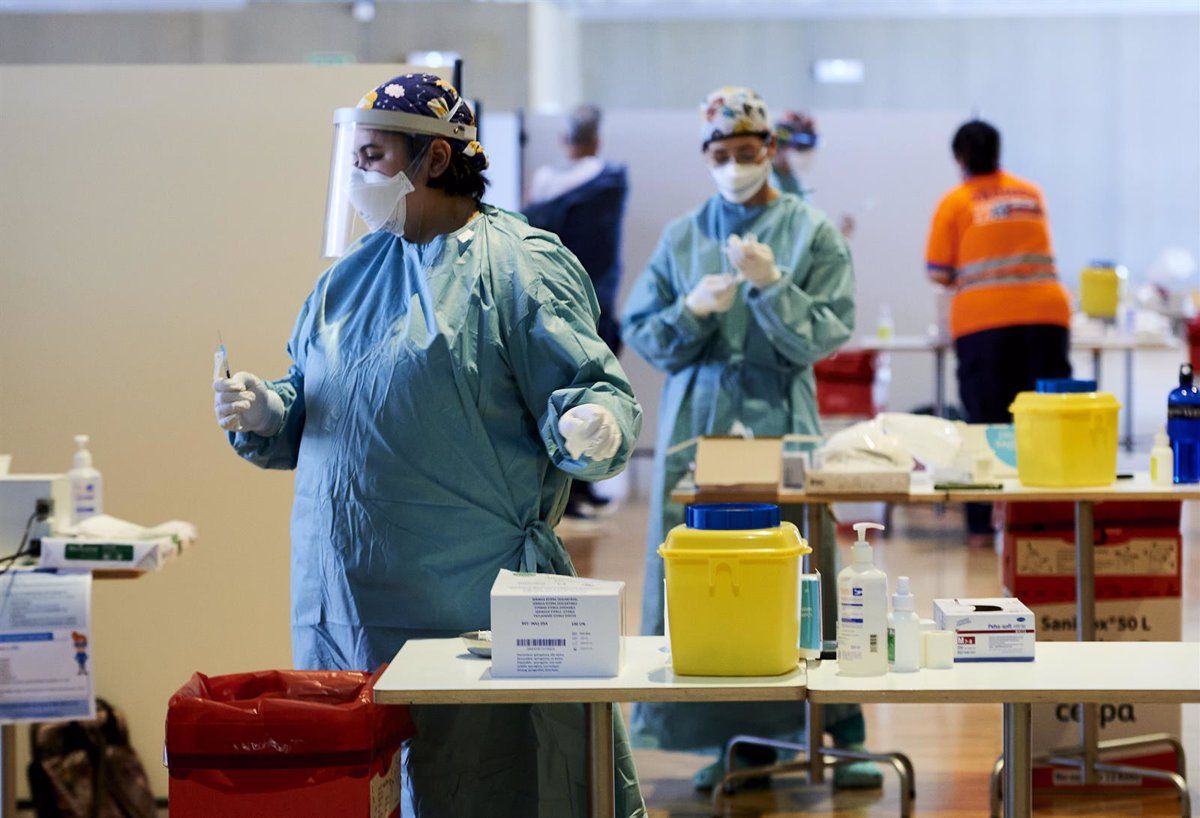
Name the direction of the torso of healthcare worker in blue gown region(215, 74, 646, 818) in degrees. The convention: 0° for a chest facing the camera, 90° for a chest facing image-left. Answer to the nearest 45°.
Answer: approximately 45°

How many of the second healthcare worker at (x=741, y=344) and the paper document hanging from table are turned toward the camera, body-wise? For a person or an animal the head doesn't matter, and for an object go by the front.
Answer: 2

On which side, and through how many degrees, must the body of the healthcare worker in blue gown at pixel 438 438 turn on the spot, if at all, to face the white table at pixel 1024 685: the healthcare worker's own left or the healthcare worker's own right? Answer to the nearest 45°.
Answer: approximately 90° to the healthcare worker's own left

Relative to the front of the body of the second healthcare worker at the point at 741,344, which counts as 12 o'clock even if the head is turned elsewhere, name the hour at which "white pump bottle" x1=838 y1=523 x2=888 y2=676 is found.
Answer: The white pump bottle is roughly at 12 o'clock from the second healthcare worker.

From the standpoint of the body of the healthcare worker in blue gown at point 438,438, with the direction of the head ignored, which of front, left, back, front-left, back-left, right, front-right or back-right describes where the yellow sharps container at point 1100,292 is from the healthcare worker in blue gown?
back

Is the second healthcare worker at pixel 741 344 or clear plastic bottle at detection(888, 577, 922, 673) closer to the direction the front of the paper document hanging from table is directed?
the clear plastic bottle

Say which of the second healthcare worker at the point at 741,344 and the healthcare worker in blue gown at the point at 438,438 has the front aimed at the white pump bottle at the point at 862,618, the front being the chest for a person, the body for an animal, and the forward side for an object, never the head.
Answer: the second healthcare worker

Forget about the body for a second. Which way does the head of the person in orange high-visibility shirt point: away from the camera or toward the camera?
away from the camera

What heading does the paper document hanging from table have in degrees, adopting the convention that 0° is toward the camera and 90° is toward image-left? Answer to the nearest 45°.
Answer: approximately 0°

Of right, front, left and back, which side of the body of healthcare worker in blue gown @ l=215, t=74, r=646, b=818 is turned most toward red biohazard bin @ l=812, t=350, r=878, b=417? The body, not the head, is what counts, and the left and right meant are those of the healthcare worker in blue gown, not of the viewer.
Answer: back

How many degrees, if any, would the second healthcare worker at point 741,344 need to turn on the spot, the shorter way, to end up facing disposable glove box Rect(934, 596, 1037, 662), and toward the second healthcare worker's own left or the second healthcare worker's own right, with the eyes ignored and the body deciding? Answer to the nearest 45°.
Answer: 0° — they already face it
